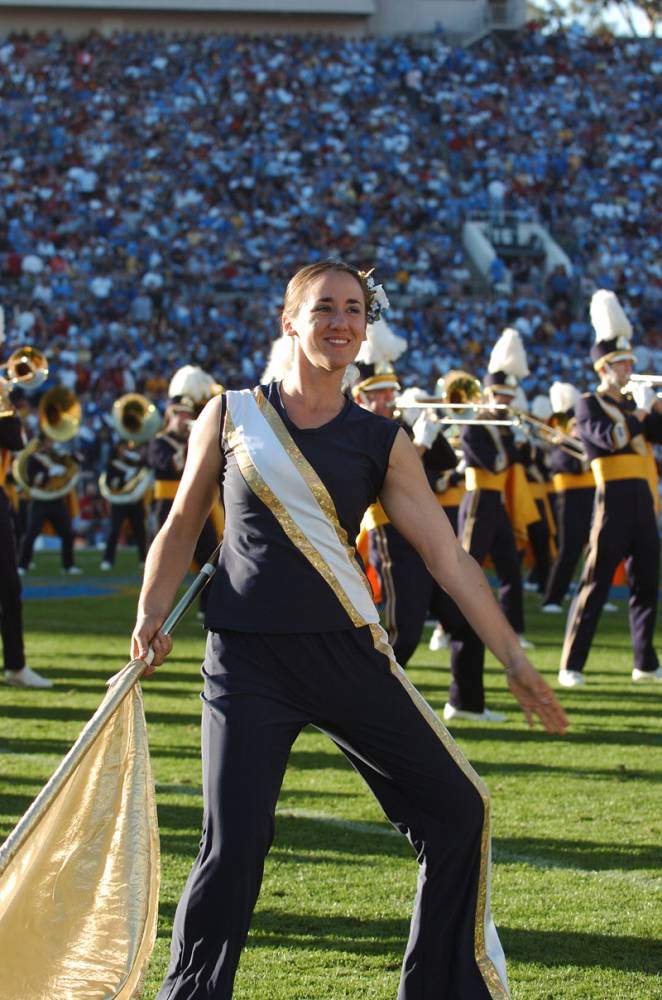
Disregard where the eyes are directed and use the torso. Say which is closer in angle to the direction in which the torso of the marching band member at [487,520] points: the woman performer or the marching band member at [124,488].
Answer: the woman performer

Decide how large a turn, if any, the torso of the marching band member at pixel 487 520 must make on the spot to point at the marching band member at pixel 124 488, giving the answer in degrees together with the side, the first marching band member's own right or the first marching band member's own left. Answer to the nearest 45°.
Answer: approximately 180°

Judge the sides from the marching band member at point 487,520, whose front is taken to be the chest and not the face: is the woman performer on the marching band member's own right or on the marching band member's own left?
on the marching band member's own right

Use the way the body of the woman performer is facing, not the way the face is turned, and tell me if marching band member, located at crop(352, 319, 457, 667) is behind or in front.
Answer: behind

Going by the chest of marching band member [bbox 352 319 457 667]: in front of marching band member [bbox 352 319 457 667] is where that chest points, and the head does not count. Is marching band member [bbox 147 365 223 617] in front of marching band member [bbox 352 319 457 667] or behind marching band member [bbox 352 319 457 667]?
behind

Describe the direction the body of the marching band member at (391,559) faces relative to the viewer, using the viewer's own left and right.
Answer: facing the viewer and to the right of the viewer

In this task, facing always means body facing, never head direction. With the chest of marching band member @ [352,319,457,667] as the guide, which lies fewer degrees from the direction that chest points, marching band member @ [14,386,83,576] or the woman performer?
the woman performer

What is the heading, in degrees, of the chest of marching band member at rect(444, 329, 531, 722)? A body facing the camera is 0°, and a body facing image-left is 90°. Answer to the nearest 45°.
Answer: approximately 315°

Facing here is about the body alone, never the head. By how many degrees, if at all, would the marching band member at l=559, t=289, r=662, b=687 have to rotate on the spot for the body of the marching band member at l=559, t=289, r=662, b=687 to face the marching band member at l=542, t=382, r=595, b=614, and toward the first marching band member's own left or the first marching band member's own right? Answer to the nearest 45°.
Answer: approximately 135° to the first marching band member's own left
